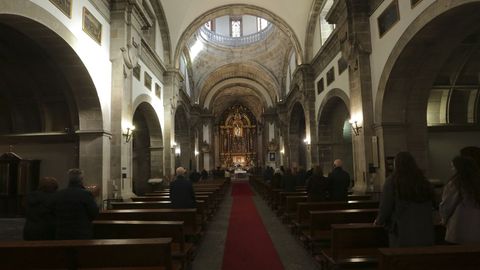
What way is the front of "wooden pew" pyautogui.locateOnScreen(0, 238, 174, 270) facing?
away from the camera

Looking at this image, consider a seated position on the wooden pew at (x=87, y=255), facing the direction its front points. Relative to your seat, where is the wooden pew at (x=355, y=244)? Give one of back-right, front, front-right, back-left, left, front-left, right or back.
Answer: right

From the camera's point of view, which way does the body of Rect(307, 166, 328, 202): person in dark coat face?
away from the camera

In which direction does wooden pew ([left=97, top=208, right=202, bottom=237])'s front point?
away from the camera

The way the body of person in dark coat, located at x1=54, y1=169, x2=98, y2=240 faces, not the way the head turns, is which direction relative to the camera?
away from the camera

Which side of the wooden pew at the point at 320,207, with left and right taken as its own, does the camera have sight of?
back

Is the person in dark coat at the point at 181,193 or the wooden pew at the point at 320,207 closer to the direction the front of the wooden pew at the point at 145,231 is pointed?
the person in dark coat

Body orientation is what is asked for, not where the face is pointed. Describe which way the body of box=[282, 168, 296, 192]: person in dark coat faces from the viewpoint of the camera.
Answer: away from the camera

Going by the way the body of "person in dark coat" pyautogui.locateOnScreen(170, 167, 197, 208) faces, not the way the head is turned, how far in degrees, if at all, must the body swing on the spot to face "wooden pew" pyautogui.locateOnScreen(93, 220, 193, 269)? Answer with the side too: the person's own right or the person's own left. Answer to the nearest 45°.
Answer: approximately 180°

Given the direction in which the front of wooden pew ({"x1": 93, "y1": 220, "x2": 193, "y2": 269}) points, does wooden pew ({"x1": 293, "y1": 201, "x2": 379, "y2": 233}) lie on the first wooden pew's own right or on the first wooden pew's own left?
on the first wooden pew's own right

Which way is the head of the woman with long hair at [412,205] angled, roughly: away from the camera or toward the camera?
away from the camera

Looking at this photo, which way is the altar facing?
toward the camera
